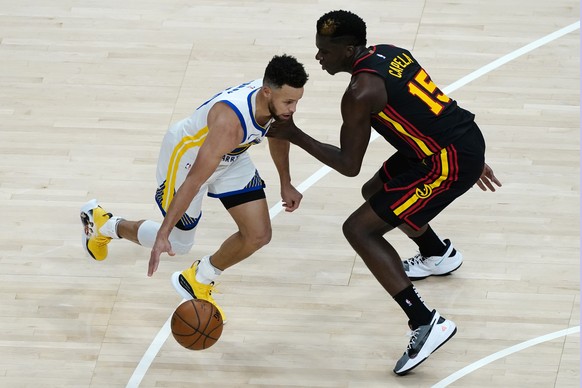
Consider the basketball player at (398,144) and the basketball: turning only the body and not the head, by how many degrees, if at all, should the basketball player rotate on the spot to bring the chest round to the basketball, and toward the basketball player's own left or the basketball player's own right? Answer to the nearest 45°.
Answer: approximately 45° to the basketball player's own left

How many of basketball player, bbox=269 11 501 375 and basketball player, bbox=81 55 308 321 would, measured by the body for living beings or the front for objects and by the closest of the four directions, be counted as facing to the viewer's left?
1

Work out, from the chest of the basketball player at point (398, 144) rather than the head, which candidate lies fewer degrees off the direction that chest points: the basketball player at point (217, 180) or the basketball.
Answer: the basketball player

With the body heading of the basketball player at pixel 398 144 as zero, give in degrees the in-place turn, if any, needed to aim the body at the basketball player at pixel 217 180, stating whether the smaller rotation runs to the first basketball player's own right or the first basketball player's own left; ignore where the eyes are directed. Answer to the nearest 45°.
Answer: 0° — they already face them

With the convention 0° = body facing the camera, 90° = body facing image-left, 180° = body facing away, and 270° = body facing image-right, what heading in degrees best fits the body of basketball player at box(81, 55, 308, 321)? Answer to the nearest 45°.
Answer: approximately 315°

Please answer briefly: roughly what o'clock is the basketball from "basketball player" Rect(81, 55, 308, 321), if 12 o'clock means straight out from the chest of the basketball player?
The basketball is roughly at 2 o'clock from the basketball player.

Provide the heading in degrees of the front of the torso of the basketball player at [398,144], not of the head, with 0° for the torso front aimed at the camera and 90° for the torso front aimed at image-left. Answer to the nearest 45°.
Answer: approximately 90°

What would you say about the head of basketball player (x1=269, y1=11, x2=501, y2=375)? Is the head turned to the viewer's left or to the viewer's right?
to the viewer's left
